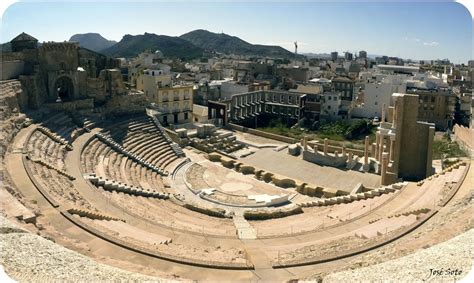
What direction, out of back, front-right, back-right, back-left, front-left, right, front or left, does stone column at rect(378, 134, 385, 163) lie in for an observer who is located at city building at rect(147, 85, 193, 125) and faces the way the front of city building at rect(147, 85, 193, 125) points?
front-left

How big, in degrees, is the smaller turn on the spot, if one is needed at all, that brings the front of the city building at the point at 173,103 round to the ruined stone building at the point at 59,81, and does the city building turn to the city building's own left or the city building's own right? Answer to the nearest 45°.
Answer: approximately 45° to the city building's own right

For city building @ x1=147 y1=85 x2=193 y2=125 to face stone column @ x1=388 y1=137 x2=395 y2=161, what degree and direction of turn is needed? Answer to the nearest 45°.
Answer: approximately 45° to its left

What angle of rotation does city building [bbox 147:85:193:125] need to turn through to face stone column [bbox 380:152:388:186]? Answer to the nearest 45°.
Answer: approximately 45° to its left

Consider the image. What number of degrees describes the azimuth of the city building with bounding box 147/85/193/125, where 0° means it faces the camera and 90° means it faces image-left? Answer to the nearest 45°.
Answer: approximately 0°
